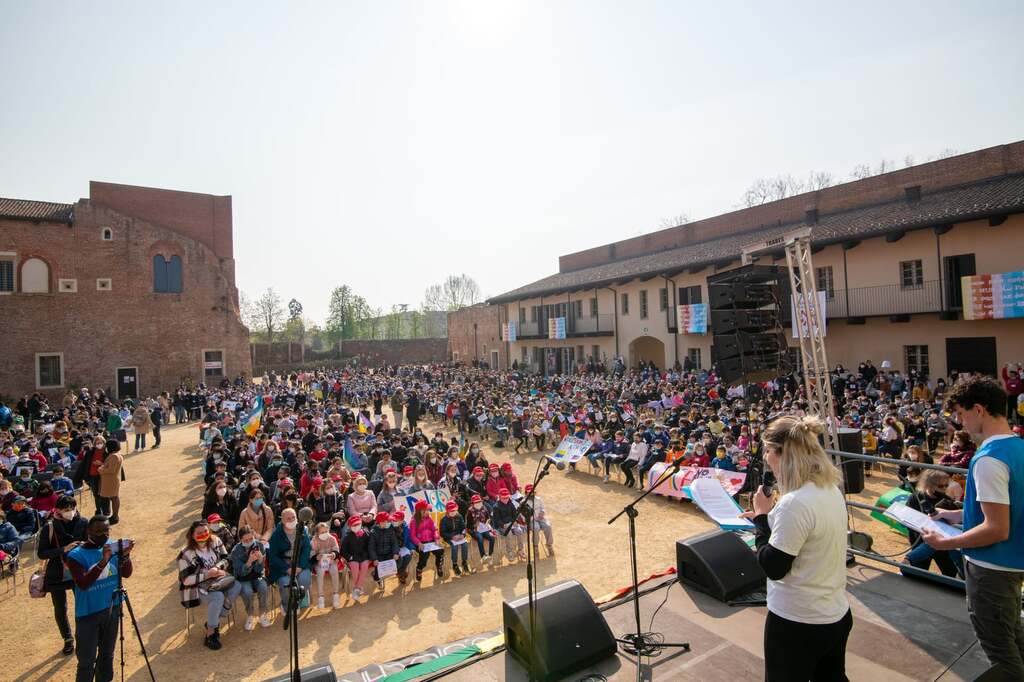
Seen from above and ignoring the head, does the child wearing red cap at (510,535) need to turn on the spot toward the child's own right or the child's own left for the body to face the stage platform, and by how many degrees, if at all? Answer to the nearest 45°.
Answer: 0° — they already face it

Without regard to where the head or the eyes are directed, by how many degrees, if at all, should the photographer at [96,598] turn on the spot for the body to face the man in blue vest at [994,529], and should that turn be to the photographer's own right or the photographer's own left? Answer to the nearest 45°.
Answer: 0° — they already face them

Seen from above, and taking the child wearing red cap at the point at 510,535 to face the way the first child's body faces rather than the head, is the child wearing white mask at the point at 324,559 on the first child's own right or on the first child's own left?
on the first child's own right

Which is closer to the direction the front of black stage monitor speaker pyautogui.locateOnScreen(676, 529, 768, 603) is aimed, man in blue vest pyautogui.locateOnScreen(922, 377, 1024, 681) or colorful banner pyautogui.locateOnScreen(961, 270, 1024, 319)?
the man in blue vest

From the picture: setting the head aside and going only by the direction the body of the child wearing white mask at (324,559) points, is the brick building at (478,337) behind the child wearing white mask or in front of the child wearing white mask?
behind

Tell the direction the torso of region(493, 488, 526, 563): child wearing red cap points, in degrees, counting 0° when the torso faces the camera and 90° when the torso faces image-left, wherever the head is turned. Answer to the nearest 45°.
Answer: approximately 315°

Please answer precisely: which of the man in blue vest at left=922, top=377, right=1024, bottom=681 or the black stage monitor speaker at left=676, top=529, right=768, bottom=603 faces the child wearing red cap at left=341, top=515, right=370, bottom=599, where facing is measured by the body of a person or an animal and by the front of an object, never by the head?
the man in blue vest

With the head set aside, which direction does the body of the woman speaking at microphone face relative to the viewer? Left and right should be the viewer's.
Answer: facing away from the viewer and to the left of the viewer

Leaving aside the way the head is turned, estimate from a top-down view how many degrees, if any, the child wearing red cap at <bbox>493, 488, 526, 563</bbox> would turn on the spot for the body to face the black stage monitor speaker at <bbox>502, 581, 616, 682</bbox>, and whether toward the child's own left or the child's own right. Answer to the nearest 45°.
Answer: approximately 45° to the child's own right

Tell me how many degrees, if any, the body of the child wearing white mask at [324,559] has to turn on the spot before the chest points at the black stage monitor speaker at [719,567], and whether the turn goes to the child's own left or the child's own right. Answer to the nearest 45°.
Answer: approximately 45° to the child's own left

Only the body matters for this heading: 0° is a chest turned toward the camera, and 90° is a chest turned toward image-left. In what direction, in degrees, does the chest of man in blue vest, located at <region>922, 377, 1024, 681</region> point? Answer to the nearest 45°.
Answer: approximately 90°
